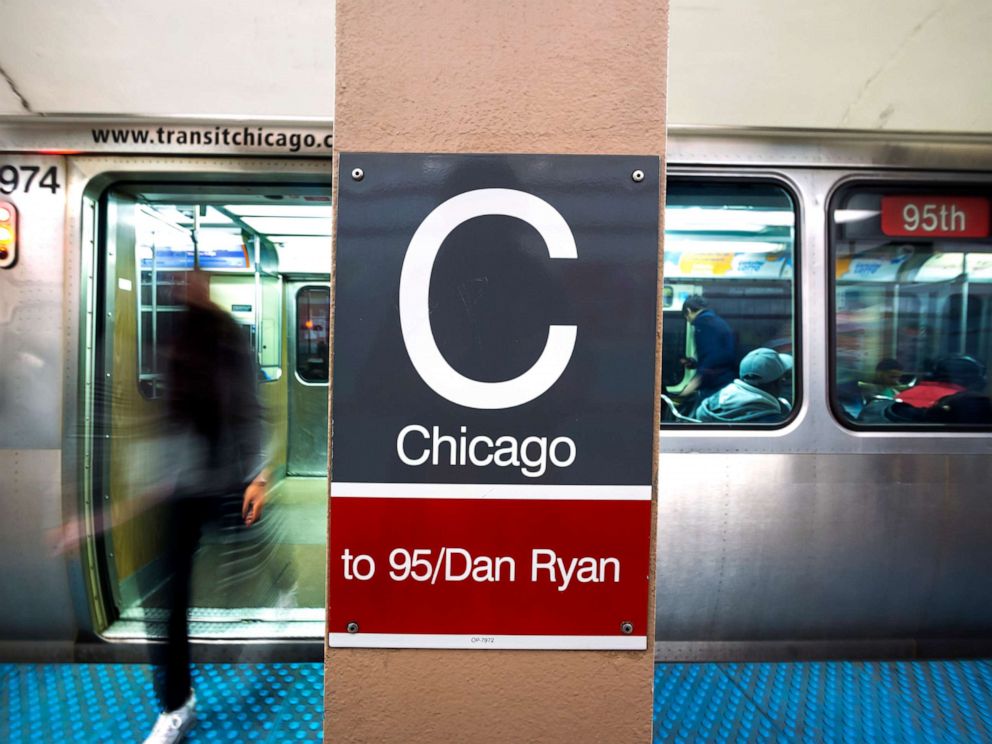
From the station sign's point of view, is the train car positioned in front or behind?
behind

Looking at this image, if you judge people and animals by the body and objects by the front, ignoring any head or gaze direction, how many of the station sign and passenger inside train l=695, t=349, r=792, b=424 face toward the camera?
1

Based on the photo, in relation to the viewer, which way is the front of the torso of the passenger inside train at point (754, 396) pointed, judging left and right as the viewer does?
facing away from the viewer and to the right of the viewer

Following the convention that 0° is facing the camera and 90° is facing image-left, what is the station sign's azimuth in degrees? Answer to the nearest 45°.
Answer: approximately 0°

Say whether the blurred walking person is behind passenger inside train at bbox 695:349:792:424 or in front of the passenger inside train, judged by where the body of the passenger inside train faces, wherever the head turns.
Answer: behind

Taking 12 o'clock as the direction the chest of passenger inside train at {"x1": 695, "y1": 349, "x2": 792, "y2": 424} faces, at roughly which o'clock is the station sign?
The station sign is roughly at 5 o'clock from the passenger inside train.

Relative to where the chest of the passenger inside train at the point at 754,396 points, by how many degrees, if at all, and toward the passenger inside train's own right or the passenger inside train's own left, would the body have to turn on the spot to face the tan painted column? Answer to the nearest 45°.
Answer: approximately 135° to the passenger inside train's own right
